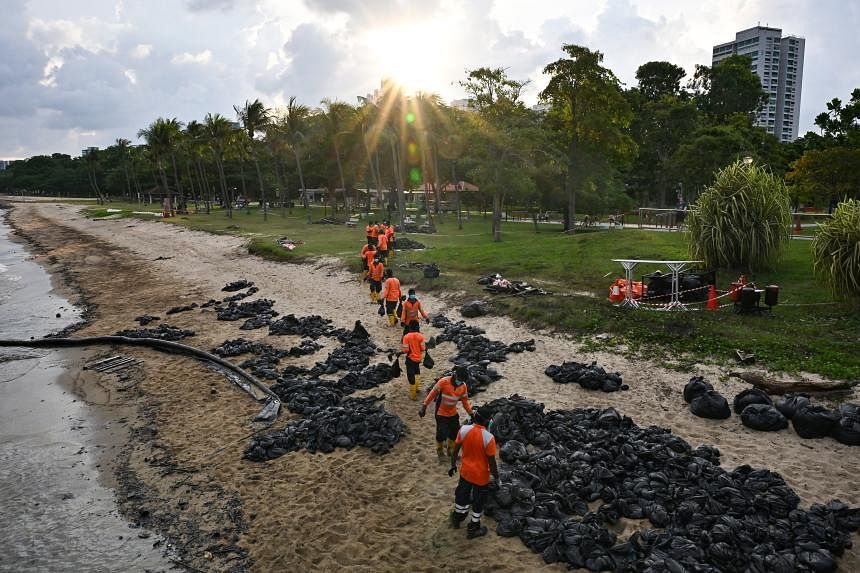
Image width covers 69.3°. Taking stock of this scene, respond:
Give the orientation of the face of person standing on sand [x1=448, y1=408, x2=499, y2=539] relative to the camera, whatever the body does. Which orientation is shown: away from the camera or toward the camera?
away from the camera

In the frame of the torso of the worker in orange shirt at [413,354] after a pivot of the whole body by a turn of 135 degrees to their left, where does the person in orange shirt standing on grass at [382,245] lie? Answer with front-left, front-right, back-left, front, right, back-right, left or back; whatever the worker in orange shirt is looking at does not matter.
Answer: back-right

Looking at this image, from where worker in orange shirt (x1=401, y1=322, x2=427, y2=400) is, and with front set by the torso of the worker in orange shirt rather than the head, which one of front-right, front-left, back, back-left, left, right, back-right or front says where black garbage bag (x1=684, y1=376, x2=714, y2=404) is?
right

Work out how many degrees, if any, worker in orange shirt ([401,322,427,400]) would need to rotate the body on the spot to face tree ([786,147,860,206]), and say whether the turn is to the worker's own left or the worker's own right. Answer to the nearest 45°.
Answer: approximately 45° to the worker's own right

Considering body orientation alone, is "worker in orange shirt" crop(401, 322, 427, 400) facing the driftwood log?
no

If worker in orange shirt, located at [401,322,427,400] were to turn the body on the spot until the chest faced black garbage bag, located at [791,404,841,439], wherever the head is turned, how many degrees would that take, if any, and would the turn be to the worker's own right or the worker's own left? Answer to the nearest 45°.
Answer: approximately 135° to the worker's own right

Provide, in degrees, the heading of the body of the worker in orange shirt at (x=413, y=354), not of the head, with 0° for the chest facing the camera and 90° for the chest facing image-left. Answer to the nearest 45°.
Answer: approximately 180°

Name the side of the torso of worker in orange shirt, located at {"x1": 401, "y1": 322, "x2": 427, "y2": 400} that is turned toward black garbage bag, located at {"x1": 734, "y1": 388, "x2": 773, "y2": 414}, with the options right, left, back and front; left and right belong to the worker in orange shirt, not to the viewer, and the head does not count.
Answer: right

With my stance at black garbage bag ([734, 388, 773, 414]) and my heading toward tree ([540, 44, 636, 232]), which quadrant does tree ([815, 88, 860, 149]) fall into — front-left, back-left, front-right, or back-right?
front-right
